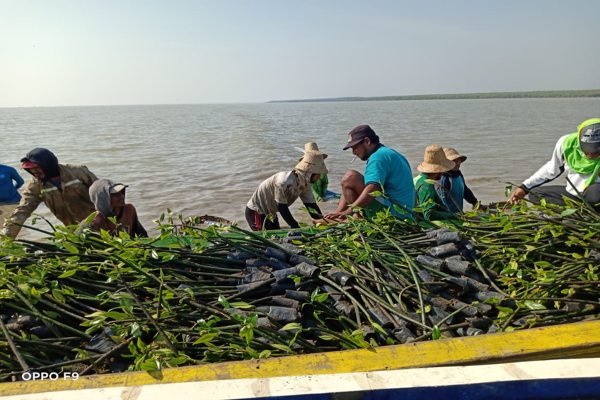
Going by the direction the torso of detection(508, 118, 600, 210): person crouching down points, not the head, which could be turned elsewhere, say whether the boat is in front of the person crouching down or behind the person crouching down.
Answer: in front

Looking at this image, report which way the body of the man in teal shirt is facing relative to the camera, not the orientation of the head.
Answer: to the viewer's left

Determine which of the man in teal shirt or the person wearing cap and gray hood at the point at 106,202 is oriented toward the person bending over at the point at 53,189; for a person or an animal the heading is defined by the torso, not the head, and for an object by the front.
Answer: the man in teal shirt

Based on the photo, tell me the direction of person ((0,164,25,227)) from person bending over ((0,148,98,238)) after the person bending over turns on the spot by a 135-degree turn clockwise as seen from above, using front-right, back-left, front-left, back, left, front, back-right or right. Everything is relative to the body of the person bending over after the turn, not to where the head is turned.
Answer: front

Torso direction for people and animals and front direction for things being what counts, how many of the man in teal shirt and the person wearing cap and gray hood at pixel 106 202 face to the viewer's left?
1

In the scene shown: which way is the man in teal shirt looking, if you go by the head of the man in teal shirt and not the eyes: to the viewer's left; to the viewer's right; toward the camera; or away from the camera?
to the viewer's left

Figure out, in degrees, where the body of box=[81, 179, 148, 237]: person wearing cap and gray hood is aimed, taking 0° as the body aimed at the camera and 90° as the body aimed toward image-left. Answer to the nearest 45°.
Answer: approximately 315°
